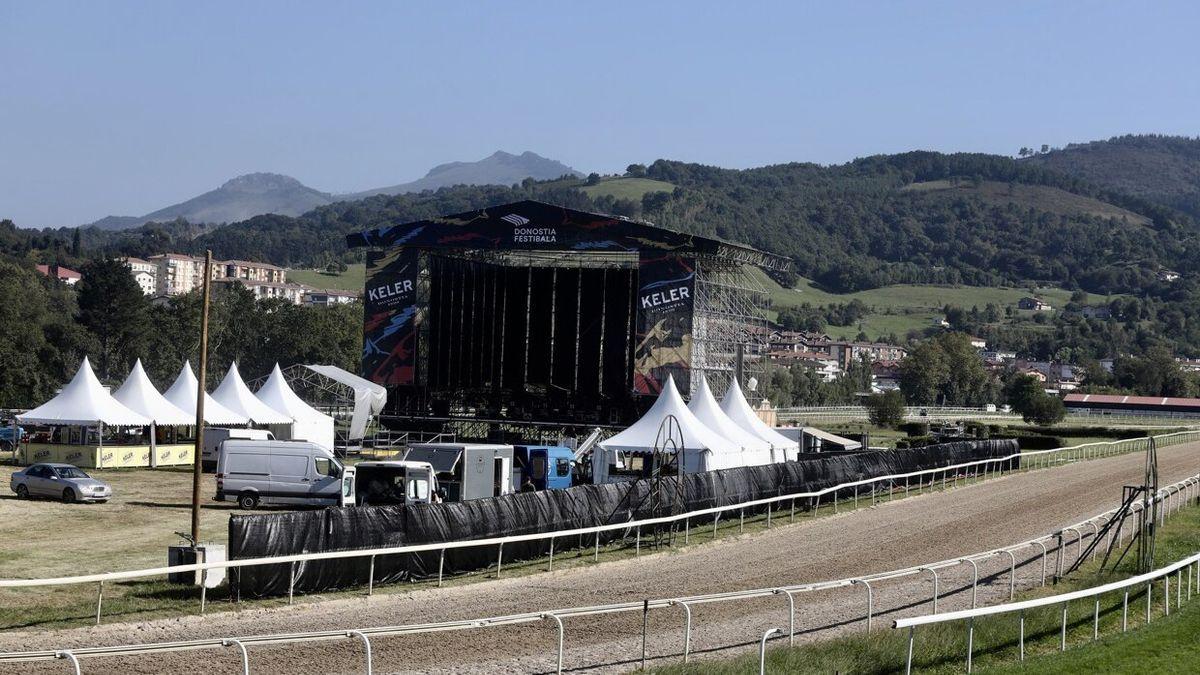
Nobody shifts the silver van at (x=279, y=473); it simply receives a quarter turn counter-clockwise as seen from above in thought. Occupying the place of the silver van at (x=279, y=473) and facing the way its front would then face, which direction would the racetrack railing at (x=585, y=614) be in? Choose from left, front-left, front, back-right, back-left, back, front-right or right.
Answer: back

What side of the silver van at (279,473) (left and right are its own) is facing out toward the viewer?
right

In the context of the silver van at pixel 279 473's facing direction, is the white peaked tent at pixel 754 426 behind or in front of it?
in front

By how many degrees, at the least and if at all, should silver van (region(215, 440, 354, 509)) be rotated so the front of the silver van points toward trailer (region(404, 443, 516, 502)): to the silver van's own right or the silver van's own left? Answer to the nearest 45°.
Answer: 0° — it already faces it

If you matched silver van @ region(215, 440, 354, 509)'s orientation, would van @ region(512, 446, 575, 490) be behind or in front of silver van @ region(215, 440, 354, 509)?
in front

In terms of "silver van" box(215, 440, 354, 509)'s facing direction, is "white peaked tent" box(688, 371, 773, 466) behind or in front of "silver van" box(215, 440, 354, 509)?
in front
